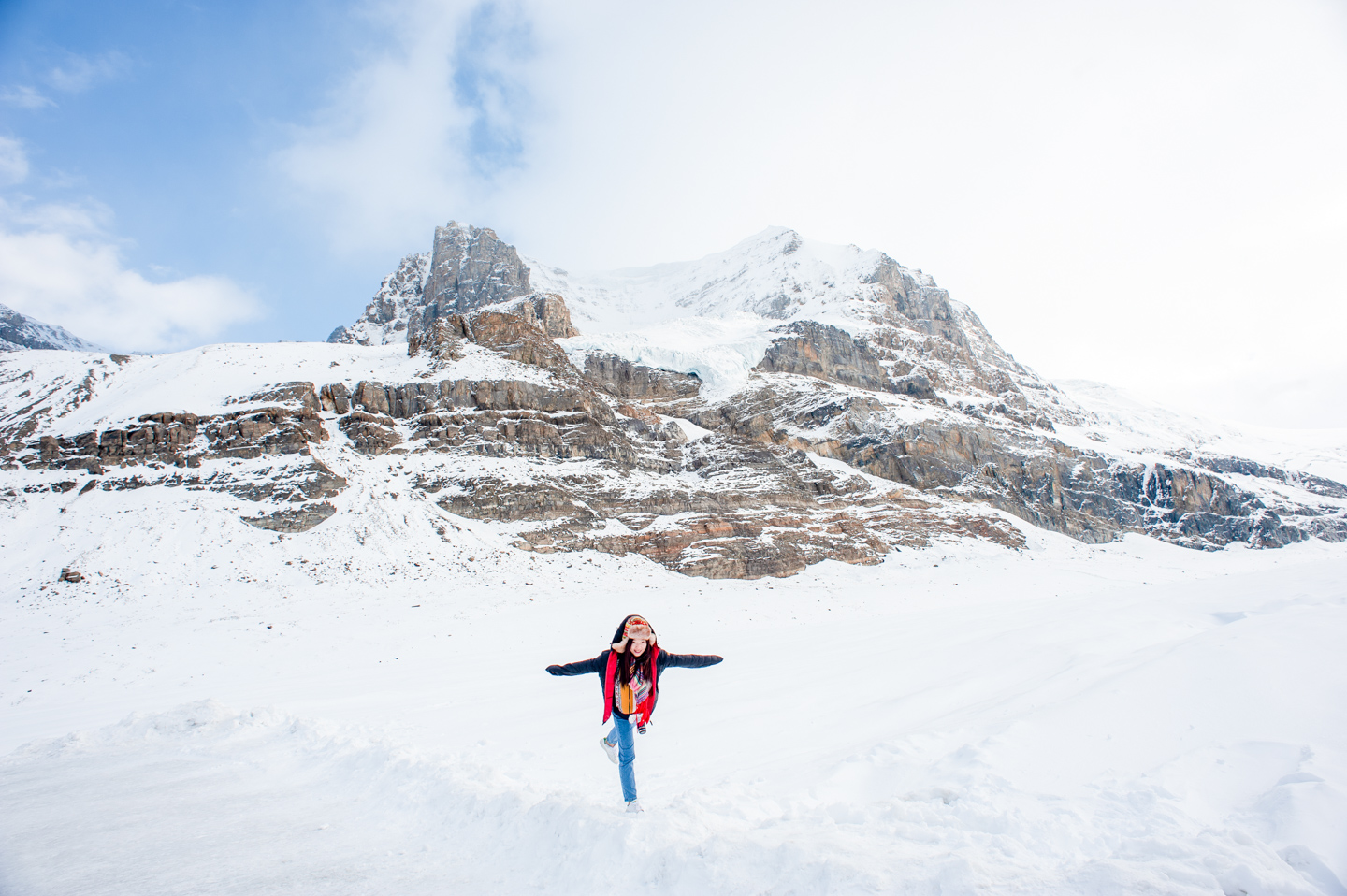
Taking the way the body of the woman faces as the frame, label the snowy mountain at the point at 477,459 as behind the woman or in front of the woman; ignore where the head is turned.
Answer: behind

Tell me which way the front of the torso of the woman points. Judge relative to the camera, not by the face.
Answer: toward the camera
